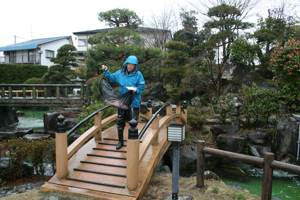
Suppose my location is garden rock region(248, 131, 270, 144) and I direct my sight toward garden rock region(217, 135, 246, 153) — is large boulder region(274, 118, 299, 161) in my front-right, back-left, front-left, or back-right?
back-left

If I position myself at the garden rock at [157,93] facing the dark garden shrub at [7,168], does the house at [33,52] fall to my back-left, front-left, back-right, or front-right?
back-right

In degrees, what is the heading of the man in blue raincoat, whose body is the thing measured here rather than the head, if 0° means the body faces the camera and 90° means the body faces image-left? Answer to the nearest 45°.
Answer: approximately 45°

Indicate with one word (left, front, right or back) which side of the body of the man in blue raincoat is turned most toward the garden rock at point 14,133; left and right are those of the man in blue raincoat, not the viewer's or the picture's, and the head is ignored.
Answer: right

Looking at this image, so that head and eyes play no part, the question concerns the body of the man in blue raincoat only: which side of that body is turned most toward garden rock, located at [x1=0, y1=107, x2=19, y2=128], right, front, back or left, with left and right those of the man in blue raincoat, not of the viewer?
right

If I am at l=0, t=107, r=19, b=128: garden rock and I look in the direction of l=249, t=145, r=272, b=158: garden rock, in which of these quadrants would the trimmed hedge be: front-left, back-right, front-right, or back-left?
back-left

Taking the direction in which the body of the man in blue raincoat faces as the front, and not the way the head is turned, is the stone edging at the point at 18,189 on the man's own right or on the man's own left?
on the man's own right
